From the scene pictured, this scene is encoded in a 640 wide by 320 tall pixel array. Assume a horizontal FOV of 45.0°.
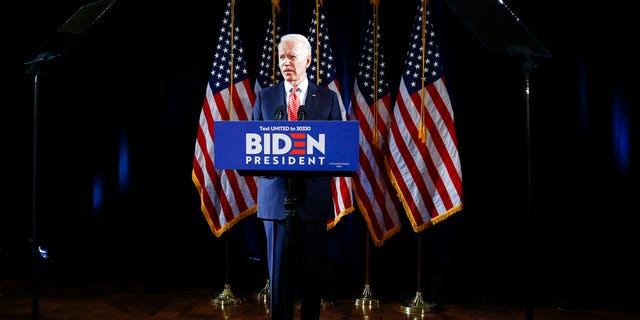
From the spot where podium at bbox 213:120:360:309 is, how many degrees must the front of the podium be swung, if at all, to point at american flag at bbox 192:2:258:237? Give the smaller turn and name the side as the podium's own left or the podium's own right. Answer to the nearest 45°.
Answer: approximately 180°

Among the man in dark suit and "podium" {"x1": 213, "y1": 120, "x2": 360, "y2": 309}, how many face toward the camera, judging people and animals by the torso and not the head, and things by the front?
2

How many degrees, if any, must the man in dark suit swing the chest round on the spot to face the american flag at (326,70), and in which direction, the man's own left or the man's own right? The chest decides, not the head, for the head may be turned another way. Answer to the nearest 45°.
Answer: approximately 180°

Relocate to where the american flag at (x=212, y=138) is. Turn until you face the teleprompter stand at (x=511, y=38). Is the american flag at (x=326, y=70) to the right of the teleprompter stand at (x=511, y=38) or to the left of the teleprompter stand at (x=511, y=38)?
left

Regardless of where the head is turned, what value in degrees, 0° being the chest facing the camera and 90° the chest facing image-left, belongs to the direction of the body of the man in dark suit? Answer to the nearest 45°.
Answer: approximately 0°
